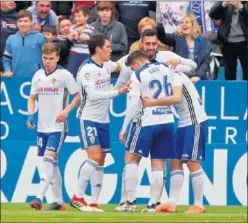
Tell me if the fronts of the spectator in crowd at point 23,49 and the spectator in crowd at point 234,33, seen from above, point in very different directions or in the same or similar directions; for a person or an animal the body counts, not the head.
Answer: same or similar directions

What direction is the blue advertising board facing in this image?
toward the camera

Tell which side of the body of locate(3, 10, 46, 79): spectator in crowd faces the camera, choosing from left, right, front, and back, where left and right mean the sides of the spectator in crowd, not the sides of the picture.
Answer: front

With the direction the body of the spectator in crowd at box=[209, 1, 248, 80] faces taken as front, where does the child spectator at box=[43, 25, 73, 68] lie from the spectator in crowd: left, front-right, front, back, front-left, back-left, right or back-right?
right

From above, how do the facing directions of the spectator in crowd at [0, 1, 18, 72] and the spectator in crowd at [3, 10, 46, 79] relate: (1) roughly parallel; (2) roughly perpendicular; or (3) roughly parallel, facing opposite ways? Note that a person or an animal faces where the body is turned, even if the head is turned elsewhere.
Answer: roughly parallel

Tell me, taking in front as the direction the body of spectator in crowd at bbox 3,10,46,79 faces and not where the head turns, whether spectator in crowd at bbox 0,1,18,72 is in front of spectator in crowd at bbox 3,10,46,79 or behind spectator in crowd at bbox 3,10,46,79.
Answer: behind

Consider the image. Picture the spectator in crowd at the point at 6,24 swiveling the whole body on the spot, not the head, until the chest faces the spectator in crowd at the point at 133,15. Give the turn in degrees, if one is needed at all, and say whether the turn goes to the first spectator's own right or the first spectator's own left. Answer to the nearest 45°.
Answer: approximately 90° to the first spectator's own left

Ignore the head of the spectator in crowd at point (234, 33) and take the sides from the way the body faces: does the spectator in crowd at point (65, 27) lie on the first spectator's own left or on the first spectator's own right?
on the first spectator's own right

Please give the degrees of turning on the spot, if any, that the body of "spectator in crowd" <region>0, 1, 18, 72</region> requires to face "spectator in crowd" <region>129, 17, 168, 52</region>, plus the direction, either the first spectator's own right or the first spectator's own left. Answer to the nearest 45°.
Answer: approximately 45° to the first spectator's own left

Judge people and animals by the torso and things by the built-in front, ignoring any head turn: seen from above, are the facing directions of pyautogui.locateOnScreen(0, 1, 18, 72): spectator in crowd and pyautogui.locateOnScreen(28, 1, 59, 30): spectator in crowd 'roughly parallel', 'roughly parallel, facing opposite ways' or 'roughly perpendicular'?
roughly parallel

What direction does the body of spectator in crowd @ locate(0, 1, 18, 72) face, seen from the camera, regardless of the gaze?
toward the camera

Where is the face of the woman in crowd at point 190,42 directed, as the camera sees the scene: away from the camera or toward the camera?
toward the camera

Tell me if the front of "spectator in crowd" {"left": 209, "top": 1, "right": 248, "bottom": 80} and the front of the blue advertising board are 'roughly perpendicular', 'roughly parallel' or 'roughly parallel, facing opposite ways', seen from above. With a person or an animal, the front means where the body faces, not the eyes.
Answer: roughly parallel
